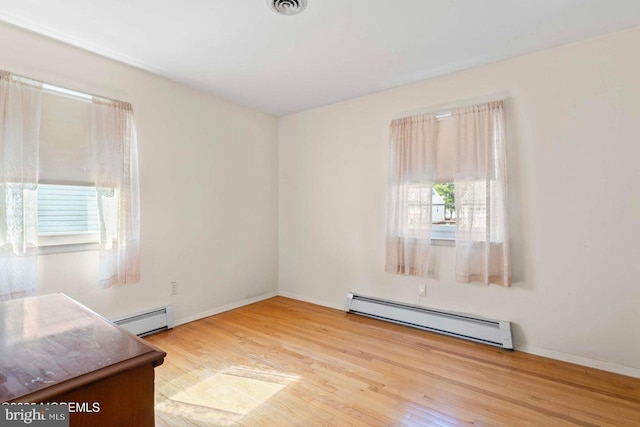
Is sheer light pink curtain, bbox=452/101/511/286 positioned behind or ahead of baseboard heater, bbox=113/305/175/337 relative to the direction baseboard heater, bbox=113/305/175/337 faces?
ahead

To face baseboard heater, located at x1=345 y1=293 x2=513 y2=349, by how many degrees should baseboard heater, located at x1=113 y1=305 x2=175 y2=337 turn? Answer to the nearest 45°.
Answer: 0° — it already faces it

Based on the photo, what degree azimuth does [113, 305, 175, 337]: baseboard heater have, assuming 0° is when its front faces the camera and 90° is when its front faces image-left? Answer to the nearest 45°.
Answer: approximately 315°

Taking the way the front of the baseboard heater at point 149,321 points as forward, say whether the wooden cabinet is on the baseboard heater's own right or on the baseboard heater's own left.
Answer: on the baseboard heater's own right
